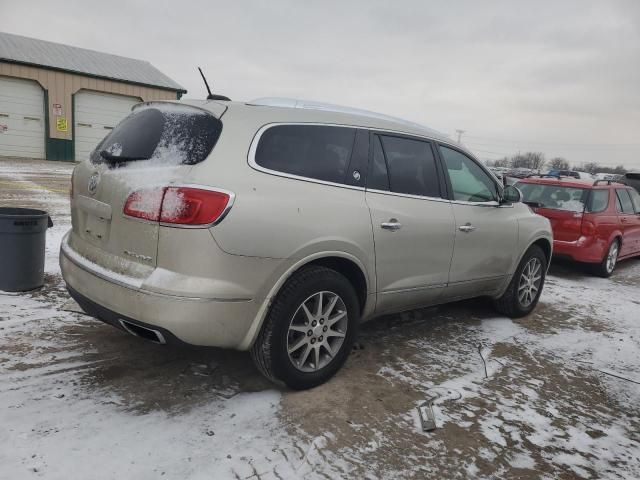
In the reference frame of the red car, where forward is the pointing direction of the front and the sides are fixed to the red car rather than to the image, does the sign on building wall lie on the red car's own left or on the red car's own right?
on the red car's own left

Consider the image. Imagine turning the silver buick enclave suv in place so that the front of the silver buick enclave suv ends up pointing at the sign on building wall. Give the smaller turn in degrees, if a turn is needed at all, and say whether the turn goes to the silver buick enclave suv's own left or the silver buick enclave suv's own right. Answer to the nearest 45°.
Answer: approximately 90° to the silver buick enclave suv's own left

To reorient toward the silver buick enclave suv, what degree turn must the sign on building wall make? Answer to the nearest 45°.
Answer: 0° — it already faces it

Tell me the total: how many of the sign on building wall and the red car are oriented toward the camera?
1

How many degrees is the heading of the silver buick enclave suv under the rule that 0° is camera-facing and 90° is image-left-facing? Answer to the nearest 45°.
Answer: approximately 225°

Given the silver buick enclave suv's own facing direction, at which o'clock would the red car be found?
The red car is roughly at 12 o'clock from the silver buick enclave suv.

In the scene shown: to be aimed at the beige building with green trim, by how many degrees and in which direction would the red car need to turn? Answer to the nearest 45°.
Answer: approximately 135° to its left

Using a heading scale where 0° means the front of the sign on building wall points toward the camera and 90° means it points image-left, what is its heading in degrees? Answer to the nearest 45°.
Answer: approximately 0°

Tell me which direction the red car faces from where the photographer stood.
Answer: facing away from the viewer and to the right of the viewer
